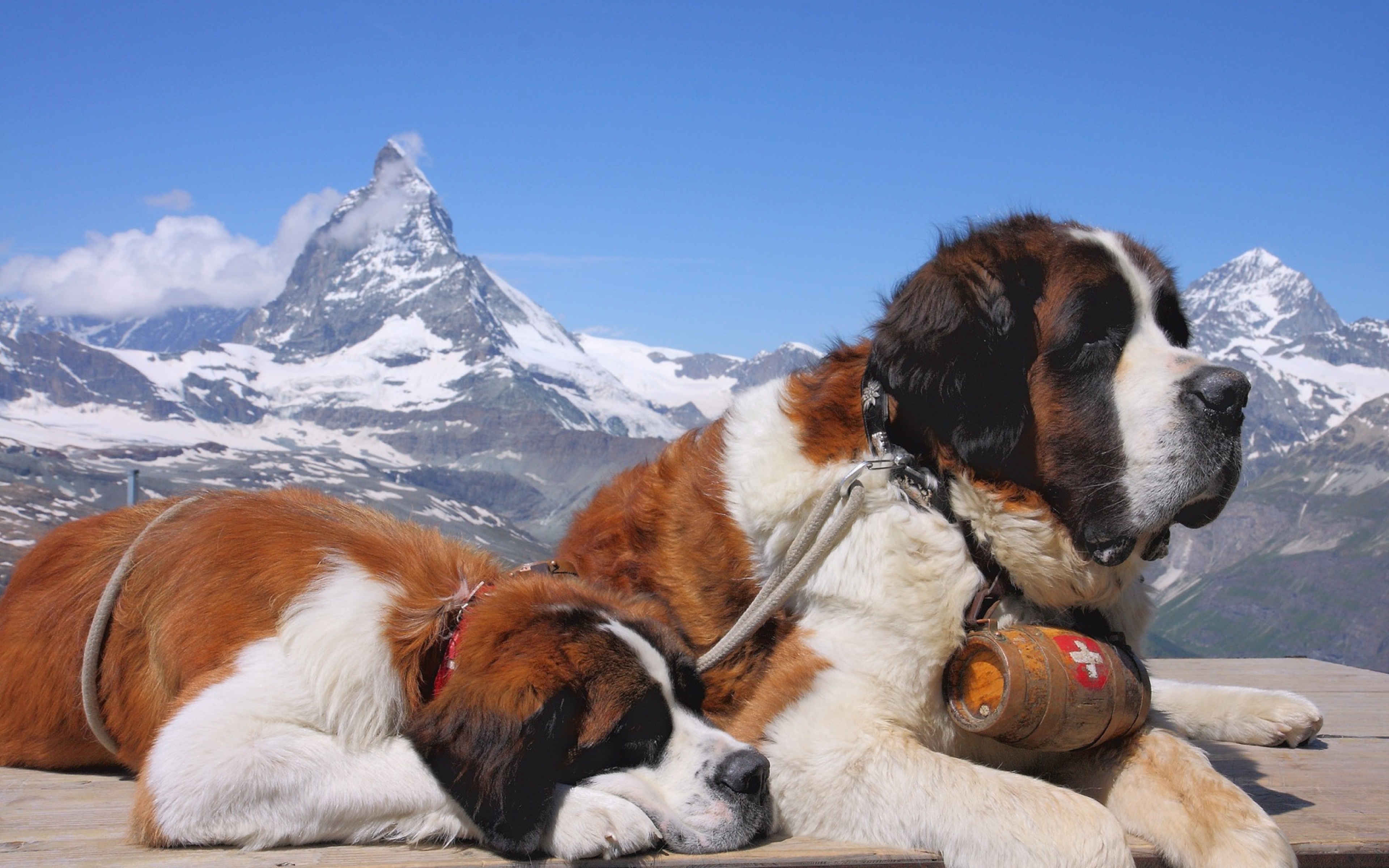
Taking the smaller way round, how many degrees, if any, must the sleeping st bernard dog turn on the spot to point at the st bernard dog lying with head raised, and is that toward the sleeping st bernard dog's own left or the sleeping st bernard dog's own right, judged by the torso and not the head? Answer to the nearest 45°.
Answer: approximately 45° to the sleeping st bernard dog's own left

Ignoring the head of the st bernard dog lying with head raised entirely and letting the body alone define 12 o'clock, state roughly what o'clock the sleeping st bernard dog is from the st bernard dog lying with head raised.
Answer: The sleeping st bernard dog is roughly at 4 o'clock from the st bernard dog lying with head raised.

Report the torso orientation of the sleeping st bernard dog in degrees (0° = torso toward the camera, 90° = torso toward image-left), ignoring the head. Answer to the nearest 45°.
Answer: approximately 315°
